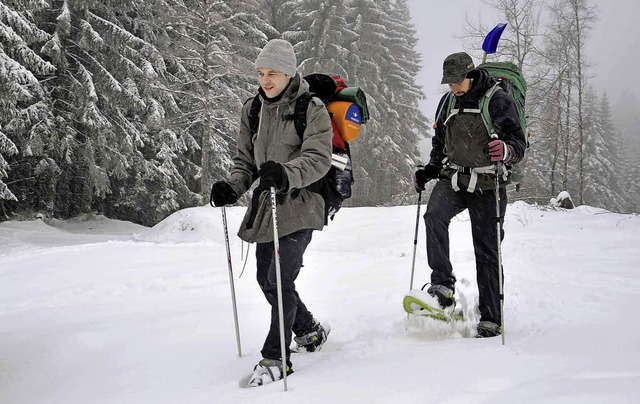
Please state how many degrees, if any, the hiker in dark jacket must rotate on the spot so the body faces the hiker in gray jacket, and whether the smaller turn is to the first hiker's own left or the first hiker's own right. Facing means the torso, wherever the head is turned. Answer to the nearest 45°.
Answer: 0° — they already face them

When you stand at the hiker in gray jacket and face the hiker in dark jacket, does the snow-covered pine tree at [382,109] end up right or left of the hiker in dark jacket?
left

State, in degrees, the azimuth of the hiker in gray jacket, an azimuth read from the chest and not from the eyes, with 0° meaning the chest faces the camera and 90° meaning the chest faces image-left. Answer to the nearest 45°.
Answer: approximately 45°

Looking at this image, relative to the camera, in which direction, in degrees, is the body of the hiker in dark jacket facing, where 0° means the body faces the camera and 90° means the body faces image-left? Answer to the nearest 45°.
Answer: approximately 45°

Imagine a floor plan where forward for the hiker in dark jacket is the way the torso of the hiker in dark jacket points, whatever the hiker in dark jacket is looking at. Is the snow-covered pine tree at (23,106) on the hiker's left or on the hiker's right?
on the hiker's right

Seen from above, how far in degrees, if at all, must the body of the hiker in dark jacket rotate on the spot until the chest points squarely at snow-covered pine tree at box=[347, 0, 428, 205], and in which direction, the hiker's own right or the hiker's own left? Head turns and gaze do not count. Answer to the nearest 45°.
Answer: approximately 135° to the hiker's own right

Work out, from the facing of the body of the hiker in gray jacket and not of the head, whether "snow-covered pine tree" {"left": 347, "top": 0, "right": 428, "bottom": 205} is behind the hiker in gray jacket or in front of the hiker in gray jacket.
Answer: behind

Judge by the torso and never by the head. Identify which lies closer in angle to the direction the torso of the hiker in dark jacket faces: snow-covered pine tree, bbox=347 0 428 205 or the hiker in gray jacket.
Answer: the hiker in gray jacket

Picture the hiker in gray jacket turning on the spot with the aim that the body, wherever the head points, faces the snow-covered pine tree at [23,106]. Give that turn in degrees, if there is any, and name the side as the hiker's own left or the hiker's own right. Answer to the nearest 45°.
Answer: approximately 90° to the hiker's own right

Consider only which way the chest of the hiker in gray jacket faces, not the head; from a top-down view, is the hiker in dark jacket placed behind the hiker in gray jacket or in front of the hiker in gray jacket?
behind
